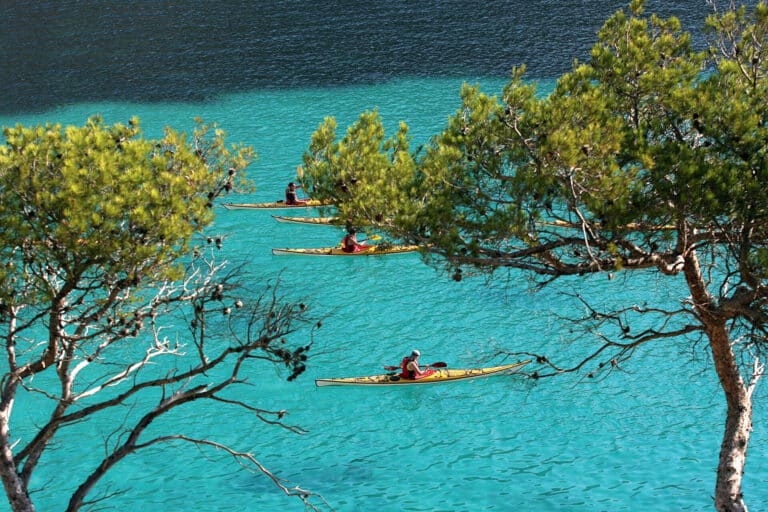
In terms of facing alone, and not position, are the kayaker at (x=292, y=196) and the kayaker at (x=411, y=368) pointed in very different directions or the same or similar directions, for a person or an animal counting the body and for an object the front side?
same or similar directions

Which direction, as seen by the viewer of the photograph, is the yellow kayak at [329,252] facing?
facing to the right of the viewer

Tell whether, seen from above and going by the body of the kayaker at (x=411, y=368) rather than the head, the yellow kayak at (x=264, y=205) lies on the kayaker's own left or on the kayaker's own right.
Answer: on the kayaker's own left

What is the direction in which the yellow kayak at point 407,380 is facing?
to the viewer's right

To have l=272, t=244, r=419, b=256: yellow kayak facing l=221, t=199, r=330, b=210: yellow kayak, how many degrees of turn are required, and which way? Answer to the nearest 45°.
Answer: approximately 135° to its left

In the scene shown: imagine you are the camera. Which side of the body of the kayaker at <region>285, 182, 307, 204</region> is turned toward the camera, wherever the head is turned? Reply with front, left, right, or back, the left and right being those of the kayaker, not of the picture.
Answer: right

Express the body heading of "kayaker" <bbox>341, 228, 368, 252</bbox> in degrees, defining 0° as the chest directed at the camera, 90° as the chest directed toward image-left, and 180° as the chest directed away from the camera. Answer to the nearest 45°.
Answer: approximately 270°

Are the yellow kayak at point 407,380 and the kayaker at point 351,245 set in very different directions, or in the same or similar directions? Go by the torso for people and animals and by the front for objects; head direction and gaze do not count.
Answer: same or similar directions

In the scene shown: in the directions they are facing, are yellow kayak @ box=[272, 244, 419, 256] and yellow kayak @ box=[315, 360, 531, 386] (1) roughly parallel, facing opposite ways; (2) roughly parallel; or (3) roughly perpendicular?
roughly parallel

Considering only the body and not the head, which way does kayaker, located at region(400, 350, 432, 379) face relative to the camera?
to the viewer's right
